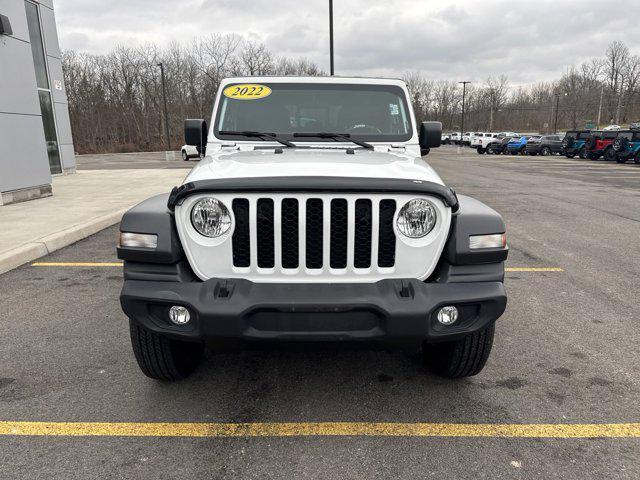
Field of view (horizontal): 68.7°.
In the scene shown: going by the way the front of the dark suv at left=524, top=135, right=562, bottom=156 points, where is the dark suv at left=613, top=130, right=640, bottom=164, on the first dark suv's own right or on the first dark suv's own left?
on the first dark suv's own left

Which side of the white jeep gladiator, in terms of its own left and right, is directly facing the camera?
front

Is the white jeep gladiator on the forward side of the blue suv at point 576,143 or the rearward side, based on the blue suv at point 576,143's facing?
on the forward side

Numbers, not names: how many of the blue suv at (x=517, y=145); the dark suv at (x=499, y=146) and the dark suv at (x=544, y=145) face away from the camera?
0

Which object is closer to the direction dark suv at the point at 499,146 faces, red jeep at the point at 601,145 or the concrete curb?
the concrete curb

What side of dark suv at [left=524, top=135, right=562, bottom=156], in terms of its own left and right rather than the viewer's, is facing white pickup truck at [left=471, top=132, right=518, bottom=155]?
right

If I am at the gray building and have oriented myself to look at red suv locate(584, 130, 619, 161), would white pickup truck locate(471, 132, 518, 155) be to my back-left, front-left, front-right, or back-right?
front-left

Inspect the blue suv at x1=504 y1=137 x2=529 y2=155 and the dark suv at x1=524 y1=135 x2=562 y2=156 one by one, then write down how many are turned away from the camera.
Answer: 0

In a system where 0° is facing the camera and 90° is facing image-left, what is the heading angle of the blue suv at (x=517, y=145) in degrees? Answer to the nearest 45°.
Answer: approximately 45°

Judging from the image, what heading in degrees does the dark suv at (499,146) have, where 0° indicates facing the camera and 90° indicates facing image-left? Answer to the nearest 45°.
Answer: approximately 45°

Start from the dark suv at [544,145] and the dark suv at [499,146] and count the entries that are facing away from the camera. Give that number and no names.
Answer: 0
